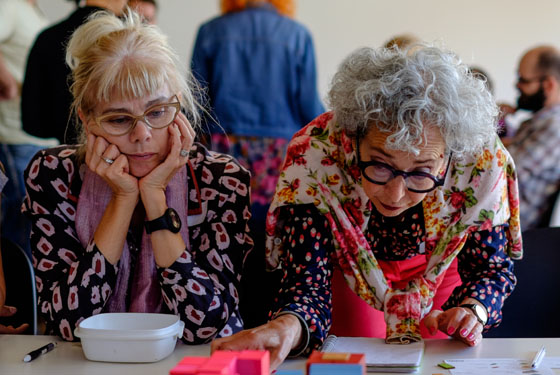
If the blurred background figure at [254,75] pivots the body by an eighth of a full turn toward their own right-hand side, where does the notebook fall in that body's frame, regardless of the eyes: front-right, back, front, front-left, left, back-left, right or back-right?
back-right

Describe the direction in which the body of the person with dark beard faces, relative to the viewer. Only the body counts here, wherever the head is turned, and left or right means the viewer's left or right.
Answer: facing to the left of the viewer

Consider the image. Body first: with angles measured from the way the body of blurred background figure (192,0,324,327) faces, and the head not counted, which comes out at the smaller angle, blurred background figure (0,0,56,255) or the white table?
the blurred background figure

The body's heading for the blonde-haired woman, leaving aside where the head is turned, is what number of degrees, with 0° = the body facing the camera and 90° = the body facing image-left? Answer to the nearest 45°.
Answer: approximately 0°

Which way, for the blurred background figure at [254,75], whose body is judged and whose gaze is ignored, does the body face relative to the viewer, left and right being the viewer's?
facing away from the viewer

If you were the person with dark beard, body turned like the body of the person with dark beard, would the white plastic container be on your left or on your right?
on your left

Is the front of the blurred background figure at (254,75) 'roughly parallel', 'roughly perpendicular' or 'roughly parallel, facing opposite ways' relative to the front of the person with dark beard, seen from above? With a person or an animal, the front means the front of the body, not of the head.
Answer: roughly perpendicular

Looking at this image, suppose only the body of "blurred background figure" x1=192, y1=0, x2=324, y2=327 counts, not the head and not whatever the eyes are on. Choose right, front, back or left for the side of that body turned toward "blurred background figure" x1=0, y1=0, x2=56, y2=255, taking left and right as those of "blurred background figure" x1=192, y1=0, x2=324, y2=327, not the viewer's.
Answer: left

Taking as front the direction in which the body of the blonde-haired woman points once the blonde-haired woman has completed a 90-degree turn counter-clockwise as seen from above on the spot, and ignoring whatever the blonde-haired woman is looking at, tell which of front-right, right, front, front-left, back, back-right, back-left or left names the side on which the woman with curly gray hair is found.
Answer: front

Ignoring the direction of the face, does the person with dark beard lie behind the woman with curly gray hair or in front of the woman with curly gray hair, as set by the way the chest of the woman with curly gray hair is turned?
behind

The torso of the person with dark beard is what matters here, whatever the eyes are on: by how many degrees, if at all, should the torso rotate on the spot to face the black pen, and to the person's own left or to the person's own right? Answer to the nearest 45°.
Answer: approximately 90° to the person's own left

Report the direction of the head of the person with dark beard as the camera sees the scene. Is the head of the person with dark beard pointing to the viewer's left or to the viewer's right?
to the viewer's left
